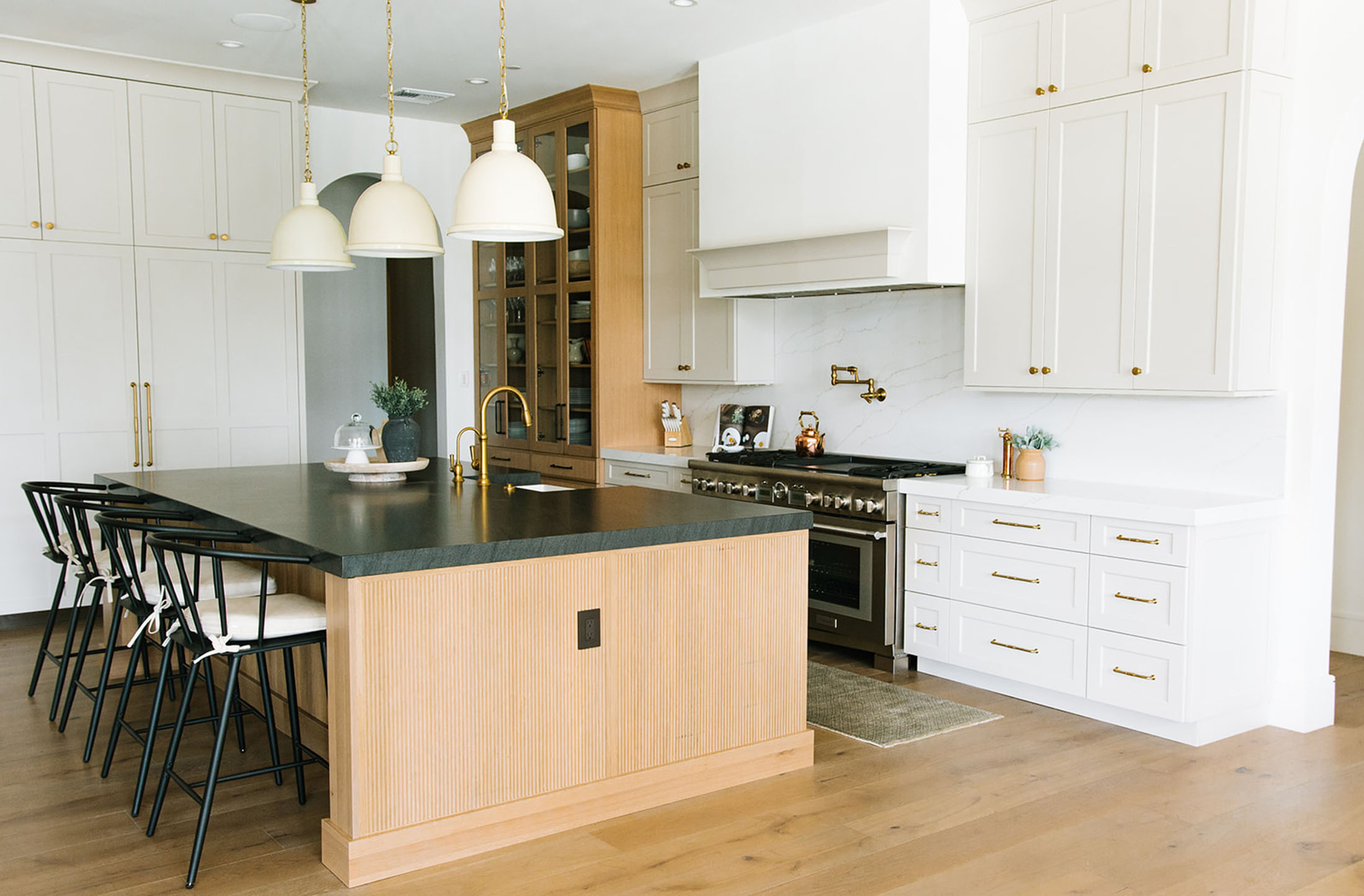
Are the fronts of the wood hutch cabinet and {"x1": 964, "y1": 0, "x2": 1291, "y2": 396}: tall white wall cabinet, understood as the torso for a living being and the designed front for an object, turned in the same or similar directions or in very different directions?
same or similar directions

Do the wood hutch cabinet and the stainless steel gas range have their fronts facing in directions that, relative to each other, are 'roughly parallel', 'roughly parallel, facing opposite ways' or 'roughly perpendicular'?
roughly parallel

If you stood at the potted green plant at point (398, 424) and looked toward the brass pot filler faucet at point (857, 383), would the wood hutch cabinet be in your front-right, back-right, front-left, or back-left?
front-left

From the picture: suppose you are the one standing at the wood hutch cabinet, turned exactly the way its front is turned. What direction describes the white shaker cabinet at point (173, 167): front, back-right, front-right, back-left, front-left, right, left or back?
front-right

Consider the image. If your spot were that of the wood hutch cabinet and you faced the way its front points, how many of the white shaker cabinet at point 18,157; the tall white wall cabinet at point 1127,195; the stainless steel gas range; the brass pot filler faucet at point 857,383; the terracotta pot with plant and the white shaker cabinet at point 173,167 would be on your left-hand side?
4

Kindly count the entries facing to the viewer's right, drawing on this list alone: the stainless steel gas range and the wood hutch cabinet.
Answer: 0

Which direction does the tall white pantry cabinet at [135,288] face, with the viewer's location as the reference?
facing the viewer and to the right of the viewer

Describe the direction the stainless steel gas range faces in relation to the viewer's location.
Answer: facing the viewer and to the left of the viewer

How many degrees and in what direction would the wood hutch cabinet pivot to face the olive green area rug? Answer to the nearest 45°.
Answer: approximately 90° to its left

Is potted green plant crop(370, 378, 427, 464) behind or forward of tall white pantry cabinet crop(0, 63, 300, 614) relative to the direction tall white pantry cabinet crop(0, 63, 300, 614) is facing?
forward

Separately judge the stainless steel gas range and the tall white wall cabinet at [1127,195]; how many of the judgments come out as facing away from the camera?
0

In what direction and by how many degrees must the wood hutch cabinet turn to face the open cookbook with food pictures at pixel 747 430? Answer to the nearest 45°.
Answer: approximately 90° to its left

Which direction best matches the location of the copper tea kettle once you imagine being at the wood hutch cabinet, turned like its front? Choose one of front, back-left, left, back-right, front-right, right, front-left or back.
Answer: left

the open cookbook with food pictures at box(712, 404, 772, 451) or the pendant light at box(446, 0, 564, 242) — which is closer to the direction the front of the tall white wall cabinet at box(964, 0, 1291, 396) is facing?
the pendant light
